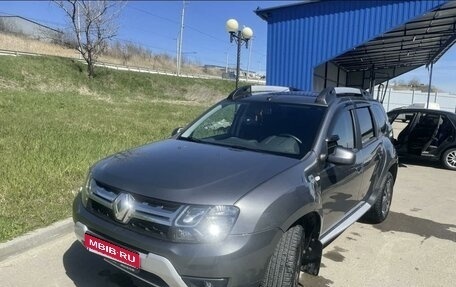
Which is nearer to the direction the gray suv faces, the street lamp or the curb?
the curb

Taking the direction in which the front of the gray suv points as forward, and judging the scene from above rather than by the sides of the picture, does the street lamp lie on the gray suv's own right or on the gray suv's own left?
on the gray suv's own right

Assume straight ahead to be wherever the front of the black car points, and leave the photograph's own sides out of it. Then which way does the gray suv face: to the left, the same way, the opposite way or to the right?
to the left

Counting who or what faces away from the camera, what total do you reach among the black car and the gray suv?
0

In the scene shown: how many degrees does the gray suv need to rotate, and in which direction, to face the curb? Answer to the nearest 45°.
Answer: approximately 90° to its right

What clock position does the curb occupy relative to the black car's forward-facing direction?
The curb is roughly at 10 o'clock from the black car.

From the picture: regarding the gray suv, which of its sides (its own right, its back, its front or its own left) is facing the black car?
back

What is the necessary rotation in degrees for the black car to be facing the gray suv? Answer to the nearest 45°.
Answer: approximately 90° to its left

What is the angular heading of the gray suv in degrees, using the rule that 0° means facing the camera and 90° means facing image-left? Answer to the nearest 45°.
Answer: approximately 45°

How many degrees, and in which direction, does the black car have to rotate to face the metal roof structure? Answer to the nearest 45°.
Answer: approximately 45° to its right

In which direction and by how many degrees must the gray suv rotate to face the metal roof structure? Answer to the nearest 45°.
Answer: approximately 135° to its right
